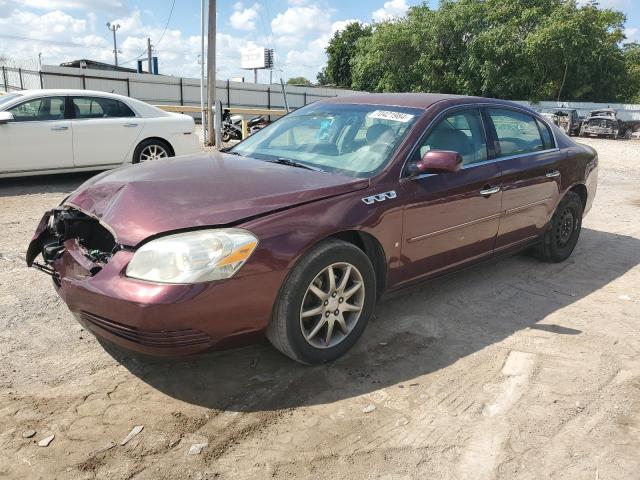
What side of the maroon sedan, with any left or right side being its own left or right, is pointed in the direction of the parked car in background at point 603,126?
back

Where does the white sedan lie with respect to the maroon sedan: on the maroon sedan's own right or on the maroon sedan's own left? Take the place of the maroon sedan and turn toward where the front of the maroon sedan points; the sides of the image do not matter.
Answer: on the maroon sedan's own right

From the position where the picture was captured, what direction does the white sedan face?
facing to the left of the viewer

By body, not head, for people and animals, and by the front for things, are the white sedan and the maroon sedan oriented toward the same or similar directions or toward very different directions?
same or similar directions

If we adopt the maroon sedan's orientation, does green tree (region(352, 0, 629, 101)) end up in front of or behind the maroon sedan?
behind

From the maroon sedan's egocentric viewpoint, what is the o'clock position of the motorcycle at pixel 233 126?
The motorcycle is roughly at 4 o'clock from the maroon sedan.

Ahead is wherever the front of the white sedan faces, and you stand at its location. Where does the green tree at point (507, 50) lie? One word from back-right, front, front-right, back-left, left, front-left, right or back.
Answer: back-right

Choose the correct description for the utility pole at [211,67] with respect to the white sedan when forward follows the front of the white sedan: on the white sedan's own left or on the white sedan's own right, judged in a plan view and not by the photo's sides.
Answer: on the white sedan's own right

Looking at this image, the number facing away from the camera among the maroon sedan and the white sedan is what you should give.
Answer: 0

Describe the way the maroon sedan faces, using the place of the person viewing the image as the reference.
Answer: facing the viewer and to the left of the viewer

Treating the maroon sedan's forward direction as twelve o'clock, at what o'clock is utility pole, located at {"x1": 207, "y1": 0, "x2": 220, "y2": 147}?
The utility pole is roughly at 4 o'clock from the maroon sedan.

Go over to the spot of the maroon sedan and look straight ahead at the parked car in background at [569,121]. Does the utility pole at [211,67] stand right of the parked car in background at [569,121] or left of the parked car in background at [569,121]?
left

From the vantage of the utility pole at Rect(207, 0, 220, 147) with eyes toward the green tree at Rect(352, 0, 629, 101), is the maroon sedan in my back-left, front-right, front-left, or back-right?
back-right

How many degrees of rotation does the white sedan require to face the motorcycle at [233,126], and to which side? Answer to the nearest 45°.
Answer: approximately 135° to its right
